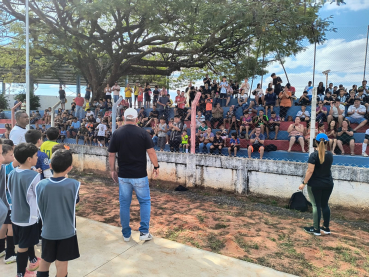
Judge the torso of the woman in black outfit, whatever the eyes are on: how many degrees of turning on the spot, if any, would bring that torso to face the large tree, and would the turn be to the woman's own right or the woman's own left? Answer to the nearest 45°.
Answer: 0° — they already face it

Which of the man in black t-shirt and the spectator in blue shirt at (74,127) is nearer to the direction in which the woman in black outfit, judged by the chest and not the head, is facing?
the spectator in blue shirt

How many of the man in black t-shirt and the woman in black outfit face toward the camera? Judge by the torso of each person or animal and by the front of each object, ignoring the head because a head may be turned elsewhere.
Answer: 0

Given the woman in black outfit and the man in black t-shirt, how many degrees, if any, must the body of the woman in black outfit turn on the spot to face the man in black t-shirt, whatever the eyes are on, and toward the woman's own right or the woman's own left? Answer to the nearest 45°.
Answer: approximately 90° to the woman's own left

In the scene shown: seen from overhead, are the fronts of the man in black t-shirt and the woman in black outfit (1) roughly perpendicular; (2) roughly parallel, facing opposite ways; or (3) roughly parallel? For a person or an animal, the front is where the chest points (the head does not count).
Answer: roughly parallel

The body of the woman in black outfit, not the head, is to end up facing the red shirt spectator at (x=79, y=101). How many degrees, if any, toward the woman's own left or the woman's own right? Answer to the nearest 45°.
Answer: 0° — they already face them

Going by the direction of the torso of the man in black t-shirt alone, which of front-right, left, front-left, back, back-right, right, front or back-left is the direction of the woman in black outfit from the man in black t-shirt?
right

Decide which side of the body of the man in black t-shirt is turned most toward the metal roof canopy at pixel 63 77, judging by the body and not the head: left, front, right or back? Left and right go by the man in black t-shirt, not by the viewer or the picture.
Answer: front

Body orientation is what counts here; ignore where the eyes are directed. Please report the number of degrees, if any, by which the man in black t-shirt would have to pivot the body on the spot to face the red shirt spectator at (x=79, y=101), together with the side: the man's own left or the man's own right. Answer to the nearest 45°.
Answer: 0° — they already face them

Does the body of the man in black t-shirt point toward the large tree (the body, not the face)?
yes

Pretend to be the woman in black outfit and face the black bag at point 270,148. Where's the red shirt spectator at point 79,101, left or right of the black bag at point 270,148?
left

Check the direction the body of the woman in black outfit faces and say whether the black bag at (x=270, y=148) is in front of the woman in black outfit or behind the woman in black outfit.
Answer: in front

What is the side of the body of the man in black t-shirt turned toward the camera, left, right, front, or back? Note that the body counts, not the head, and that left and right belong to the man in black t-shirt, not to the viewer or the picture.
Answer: back

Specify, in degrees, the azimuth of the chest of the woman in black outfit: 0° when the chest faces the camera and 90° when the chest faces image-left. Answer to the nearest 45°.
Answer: approximately 135°
